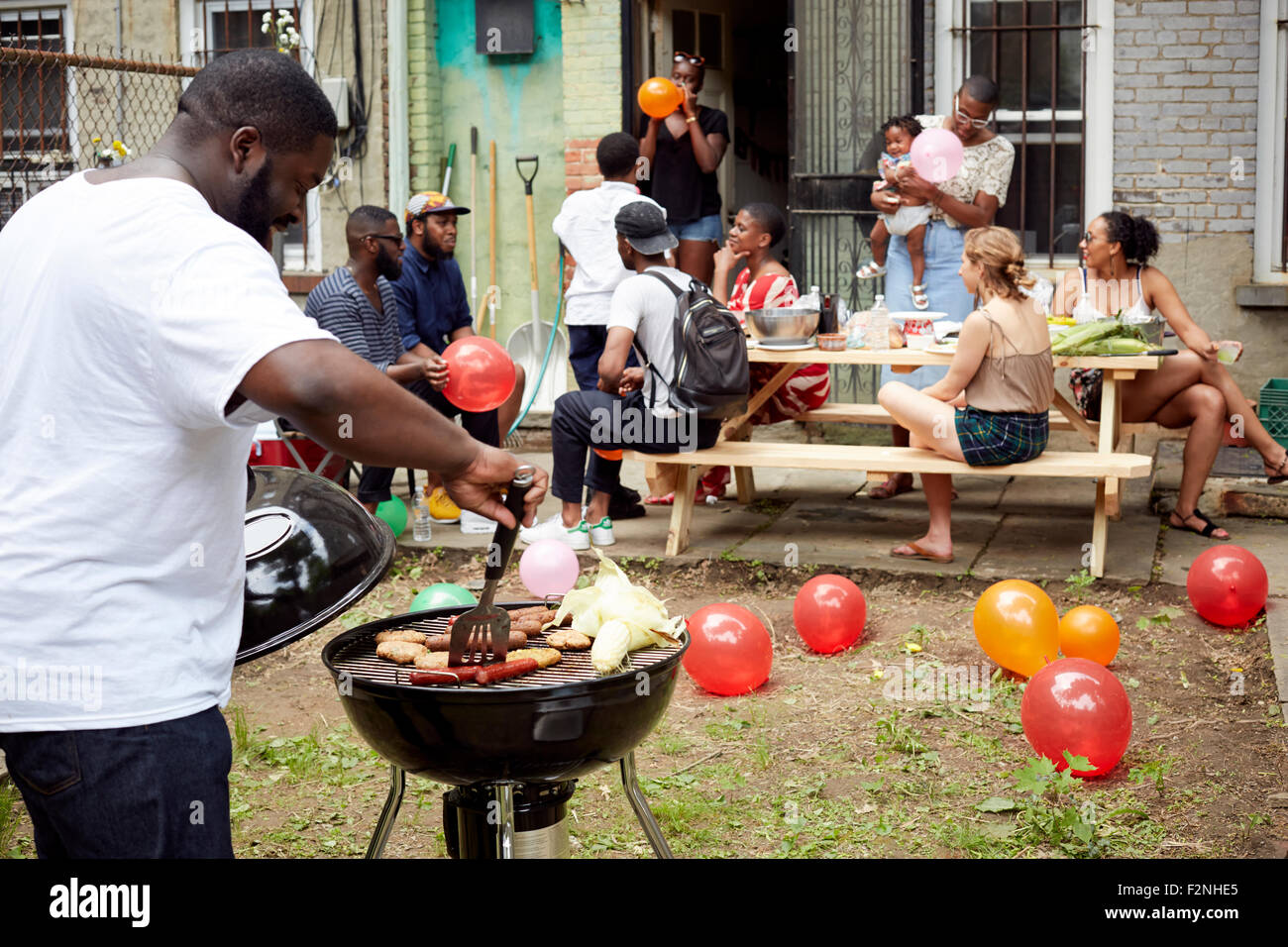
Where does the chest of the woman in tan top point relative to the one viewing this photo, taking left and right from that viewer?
facing away from the viewer and to the left of the viewer

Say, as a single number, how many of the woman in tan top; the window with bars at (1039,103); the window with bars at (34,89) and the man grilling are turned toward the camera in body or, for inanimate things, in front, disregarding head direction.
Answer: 2

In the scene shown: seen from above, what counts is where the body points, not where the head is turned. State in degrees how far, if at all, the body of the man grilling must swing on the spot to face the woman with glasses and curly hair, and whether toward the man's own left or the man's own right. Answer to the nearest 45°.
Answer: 0° — they already face them

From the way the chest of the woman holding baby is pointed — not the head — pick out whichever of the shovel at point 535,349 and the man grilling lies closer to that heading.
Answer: the man grilling

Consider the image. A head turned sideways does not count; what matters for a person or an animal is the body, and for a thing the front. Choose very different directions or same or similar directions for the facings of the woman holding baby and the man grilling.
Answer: very different directions

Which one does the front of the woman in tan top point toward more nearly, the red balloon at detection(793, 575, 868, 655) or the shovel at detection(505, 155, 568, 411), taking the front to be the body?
the shovel

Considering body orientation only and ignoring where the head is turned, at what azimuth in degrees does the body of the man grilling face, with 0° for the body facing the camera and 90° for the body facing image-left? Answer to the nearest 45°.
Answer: approximately 225°

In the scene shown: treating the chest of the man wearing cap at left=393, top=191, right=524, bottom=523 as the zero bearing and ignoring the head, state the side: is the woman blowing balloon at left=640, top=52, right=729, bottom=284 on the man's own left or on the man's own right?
on the man's own left

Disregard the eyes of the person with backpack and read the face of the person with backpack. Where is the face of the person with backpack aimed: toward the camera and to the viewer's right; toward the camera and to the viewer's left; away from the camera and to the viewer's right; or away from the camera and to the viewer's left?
away from the camera and to the viewer's left

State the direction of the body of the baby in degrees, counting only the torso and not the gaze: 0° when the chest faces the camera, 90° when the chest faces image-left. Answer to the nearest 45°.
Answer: approximately 45°

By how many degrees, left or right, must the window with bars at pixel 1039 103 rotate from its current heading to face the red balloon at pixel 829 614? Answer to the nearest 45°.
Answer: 0° — it already faces it
